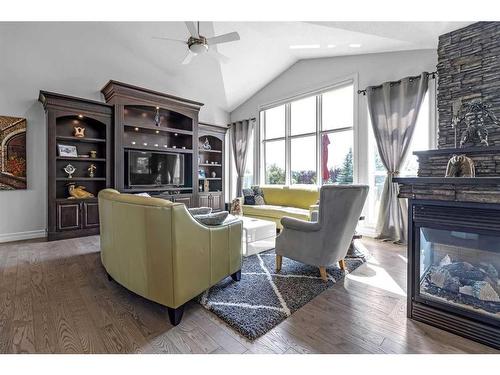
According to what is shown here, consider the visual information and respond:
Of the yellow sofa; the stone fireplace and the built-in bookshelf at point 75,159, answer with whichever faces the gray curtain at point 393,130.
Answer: the built-in bookshelf

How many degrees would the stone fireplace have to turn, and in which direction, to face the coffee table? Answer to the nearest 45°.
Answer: approximately 45° to its right

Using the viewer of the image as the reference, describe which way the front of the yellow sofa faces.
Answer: facing the viewer and to the left of the viewer

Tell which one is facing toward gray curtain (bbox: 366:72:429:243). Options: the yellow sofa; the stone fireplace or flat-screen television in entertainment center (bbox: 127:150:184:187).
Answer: the flat-screen television in entertainment center

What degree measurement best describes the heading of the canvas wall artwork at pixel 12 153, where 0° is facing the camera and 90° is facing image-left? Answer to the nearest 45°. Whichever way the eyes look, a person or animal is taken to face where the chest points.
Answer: approximately 315°

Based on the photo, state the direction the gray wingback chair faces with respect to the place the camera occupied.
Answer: facing away from the viewer and to the left of the viewer

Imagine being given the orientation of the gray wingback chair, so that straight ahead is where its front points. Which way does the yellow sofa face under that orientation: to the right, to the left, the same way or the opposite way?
to the left

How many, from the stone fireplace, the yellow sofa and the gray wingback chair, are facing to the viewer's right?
0

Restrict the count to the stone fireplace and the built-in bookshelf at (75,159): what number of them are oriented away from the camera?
0

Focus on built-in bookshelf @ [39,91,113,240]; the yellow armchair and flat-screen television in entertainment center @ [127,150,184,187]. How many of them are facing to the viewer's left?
0

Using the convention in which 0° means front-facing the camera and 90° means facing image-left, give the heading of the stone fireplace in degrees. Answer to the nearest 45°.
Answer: approximately 45°

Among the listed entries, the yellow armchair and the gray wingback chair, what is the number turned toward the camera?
0

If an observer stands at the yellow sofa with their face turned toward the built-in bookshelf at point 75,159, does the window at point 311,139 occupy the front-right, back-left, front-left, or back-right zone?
back-right

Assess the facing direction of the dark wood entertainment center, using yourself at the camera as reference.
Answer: facing the viewer and to the right of the viewer

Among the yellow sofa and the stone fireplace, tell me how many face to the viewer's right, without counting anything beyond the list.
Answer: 0

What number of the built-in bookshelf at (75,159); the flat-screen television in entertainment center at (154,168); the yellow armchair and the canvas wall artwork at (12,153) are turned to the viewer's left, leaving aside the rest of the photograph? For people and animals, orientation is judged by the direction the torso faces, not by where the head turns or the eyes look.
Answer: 0

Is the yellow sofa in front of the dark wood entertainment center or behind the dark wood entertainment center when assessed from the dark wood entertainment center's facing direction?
in front

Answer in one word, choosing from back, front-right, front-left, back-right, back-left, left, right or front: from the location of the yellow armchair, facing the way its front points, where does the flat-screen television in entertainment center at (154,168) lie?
front-left

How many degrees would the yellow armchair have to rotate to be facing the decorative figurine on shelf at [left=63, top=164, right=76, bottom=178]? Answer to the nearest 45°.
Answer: approximately 90° to its left

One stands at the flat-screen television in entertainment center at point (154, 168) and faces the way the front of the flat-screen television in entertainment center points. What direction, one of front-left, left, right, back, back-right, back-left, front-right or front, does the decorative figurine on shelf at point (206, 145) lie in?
left

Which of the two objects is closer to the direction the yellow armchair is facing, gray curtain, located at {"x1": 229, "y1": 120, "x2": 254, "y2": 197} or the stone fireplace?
the gray curtain
